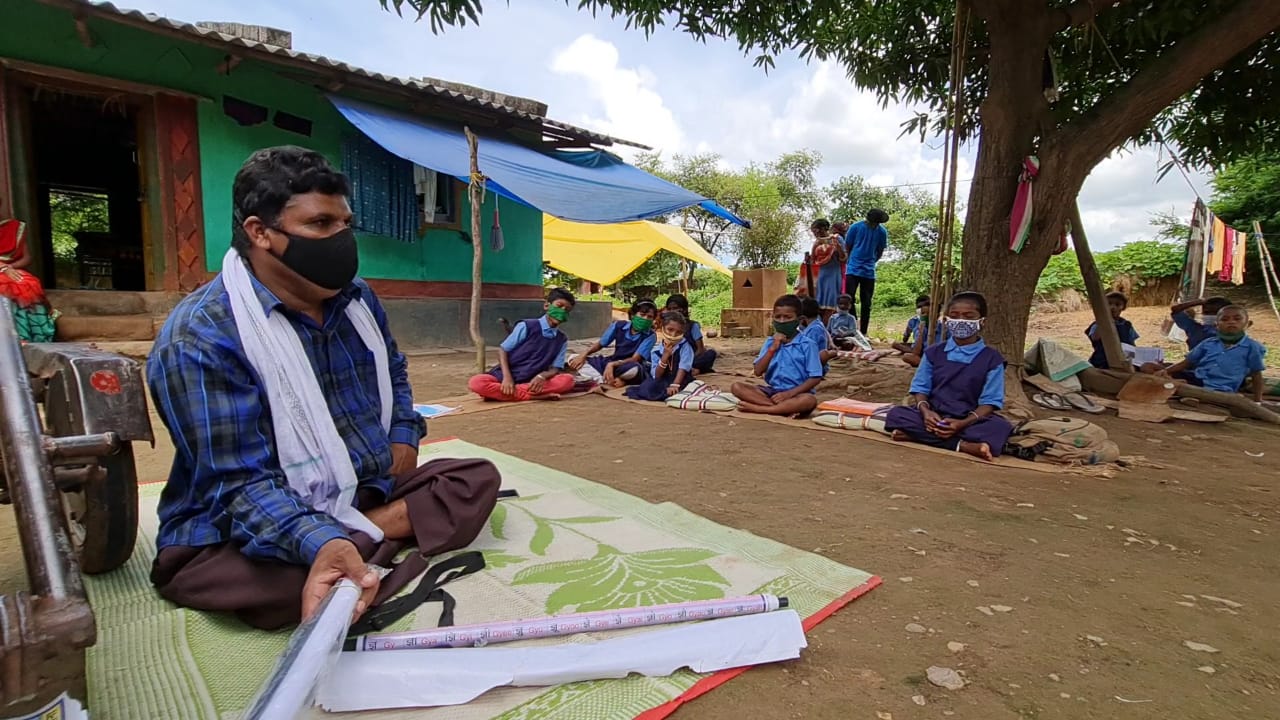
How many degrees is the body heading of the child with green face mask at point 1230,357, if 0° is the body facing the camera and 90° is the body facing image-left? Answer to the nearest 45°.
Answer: approximately 0°

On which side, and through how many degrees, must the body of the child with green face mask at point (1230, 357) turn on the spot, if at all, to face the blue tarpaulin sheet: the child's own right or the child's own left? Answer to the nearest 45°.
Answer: approximately 45° to the child's own right

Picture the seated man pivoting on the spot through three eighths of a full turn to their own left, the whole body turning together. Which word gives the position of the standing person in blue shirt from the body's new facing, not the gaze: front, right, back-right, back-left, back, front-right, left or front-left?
front-right

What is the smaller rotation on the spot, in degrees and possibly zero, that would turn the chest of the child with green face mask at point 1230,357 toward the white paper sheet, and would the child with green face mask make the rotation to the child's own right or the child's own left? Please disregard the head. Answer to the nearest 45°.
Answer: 0° — they already face it

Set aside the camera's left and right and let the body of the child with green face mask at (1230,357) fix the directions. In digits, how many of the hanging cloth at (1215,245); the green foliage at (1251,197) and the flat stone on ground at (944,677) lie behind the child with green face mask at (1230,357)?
2

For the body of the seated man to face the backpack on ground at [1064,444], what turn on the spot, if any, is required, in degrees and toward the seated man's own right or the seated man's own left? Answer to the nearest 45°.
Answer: approximately 45° to the seated man's own left

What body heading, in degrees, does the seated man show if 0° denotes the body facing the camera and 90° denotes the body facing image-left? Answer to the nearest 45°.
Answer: approximately 315°

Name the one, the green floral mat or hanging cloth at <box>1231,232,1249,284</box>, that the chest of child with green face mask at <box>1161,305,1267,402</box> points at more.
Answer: the green floral mat

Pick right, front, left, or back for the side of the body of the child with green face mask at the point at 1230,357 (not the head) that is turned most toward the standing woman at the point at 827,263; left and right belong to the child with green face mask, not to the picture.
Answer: right

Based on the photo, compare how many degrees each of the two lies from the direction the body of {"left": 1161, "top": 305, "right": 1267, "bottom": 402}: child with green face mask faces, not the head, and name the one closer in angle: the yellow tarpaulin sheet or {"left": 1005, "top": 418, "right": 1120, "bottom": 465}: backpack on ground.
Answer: the backpack on ground

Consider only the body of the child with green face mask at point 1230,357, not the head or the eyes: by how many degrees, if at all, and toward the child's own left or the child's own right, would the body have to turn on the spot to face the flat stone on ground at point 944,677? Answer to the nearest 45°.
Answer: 0° — they already face it

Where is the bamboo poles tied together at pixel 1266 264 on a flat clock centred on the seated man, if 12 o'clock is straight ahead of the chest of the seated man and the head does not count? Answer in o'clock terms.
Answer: The bamboo poles tied together is roughly at 10 o'clock from the seated man.

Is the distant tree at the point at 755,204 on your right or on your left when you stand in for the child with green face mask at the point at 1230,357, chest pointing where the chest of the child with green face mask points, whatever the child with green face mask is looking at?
on your right
